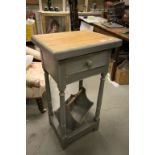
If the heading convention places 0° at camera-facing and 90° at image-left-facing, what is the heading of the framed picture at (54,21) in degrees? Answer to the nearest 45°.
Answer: approximately 0°

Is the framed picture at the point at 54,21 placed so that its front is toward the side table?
yes

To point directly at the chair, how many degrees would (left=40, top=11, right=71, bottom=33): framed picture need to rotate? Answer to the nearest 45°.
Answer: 0° — it already faces it

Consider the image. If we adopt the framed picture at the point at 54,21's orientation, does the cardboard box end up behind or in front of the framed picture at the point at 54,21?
in front
